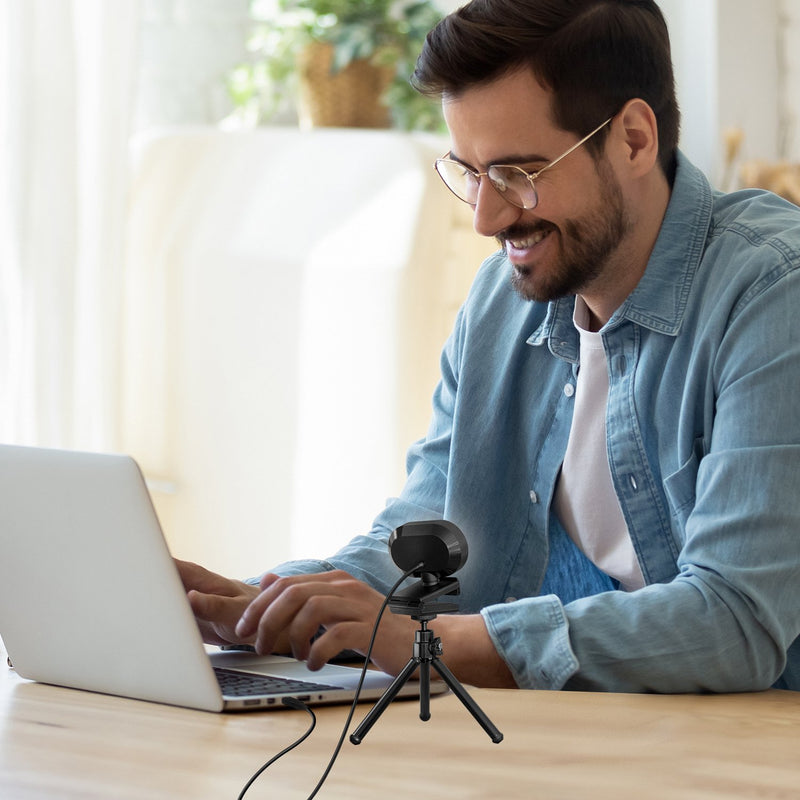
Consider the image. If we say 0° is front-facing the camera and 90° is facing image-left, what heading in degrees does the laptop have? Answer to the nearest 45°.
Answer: approximately 225°

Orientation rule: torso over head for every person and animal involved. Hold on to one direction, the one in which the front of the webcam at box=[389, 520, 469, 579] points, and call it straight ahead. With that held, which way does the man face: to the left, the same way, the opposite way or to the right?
the opposite way

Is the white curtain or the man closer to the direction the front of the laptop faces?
the man

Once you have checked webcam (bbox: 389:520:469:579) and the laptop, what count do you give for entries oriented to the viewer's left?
0

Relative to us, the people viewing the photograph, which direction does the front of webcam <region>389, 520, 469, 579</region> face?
facing away from the viewer and to the right of the viewer

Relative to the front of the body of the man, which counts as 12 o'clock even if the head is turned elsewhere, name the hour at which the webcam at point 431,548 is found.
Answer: The webcam is roughly at 11 o'clock from the man.

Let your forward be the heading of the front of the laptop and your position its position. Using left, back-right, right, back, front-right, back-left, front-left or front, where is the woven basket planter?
front-left

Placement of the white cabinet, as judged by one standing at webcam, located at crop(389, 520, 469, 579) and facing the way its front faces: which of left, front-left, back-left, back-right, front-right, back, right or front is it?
front-left

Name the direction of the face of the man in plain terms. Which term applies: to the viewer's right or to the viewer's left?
to the viewer's left

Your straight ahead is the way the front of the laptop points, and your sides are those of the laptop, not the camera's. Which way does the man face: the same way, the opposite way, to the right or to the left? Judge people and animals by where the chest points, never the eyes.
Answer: the opposite way

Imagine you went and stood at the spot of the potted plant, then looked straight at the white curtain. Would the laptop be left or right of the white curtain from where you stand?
left

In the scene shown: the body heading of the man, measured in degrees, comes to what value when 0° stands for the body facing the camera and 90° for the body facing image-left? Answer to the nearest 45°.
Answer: approximately 45°
